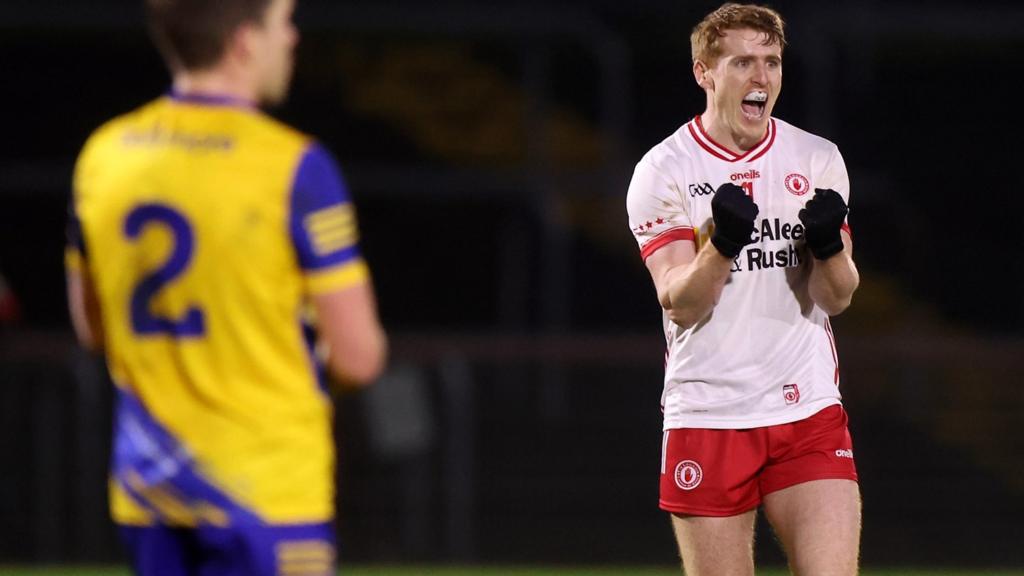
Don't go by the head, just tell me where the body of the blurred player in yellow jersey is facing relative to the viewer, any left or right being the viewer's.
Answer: facing away from the viewer and to the right of the viewer

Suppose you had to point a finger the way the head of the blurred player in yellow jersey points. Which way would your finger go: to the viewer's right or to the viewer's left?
to the viewer's right

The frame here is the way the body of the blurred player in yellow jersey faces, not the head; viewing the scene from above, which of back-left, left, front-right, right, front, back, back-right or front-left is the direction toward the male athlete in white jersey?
front
